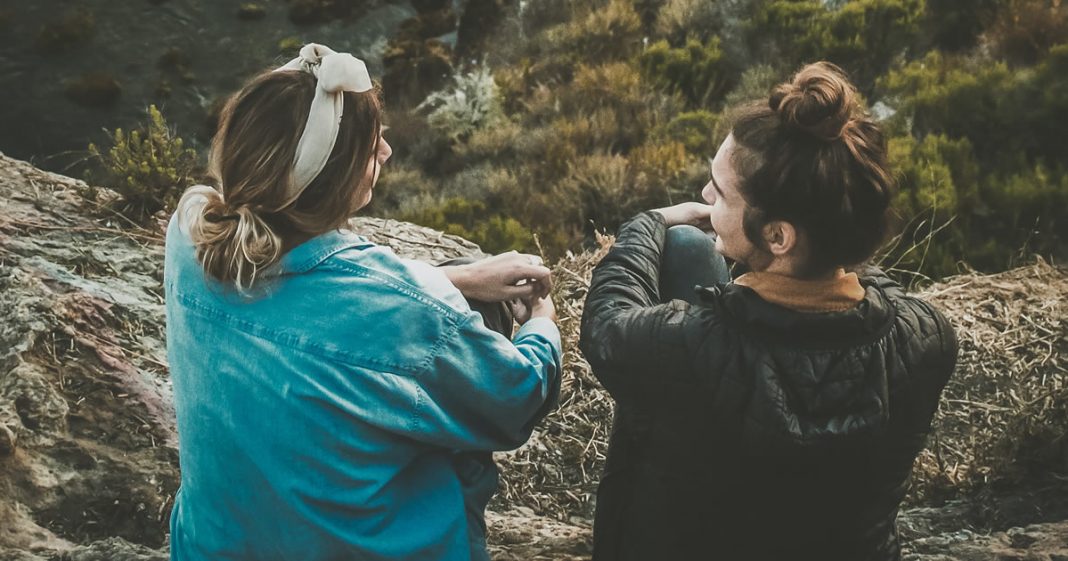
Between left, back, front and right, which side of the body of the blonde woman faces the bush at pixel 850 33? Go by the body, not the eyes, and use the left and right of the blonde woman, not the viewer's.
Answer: front

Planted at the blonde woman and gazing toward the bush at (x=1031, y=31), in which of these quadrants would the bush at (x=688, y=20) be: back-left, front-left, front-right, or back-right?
front-left

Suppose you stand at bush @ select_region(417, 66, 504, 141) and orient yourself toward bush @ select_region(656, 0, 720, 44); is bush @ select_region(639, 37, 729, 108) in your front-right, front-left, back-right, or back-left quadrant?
front-right

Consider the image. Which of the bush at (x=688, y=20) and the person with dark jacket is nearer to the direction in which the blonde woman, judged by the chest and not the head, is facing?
the bush

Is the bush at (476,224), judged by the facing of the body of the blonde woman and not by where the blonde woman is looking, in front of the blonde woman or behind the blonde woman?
in front

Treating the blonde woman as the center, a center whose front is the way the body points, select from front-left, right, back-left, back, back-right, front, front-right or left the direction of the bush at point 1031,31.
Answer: front

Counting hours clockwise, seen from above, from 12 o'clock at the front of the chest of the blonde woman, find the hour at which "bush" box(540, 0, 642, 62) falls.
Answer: The bush is roughly at 11 o'clock from the blonde woman.

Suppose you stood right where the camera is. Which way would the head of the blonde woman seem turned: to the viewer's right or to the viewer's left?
to the viewer's right

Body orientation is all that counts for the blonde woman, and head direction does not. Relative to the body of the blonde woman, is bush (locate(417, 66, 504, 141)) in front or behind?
in front

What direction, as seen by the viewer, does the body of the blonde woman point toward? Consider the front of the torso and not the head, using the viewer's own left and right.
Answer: facing away from the viewer and to the right of the viewer
